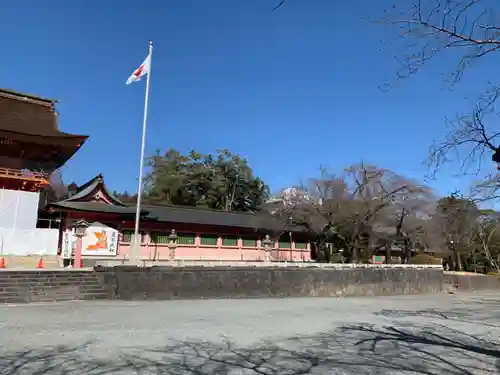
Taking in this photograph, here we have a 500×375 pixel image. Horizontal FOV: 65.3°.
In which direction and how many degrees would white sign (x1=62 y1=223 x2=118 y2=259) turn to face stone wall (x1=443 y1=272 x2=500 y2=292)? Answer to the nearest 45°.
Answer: approximately 90° to its left

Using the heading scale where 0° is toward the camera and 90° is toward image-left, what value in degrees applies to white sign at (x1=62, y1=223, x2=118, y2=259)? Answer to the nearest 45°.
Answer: approximately 0°

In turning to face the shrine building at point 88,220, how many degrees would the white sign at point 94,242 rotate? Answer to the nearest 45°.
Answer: approximately 180°

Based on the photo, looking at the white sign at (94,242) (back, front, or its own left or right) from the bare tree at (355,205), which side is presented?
left

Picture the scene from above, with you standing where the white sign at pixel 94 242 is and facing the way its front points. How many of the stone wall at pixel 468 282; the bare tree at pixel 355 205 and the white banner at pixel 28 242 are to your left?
2
